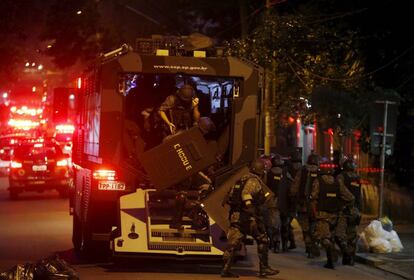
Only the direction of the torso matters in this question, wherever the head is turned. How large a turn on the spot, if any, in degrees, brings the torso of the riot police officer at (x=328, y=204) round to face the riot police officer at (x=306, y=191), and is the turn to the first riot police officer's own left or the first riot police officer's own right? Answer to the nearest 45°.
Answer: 0° — they already face them

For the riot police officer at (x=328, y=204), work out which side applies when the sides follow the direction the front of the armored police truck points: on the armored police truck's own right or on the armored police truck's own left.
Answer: on the armored police truck's own right

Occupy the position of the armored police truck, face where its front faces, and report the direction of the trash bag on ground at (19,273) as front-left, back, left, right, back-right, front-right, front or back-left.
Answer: back-left

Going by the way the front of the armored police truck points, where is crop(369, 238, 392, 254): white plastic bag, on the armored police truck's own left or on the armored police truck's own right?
on the armored police truck's own right

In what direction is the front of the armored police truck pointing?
away from the camera

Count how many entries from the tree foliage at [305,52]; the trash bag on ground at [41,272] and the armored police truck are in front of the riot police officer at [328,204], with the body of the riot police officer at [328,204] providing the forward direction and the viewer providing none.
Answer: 1
